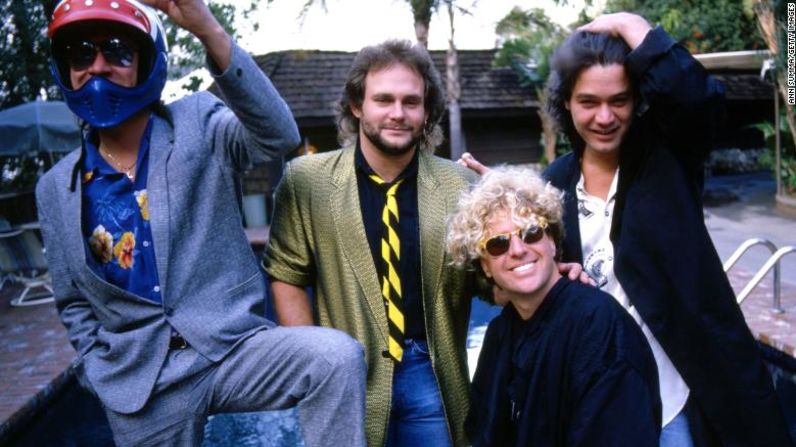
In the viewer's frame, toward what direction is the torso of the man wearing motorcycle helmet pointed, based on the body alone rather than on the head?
toward the camera

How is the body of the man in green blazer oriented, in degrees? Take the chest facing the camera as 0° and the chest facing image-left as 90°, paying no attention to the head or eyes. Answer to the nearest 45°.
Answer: approximately 0°

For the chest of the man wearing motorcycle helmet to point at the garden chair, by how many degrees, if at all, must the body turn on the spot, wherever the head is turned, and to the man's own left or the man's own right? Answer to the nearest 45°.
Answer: approximately 180°

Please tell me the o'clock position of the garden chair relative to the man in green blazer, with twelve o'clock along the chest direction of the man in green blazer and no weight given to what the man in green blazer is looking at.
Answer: The garden chair is roughly at 5 o'clock from the man in green blazer.

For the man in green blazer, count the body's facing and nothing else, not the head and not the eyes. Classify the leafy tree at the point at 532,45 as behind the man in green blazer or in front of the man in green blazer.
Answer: behind

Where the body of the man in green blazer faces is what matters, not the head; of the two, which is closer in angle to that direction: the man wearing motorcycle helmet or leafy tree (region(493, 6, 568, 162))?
the man wearing motorcycle helmet

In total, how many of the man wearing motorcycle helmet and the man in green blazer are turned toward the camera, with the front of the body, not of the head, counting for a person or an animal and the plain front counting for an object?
2
